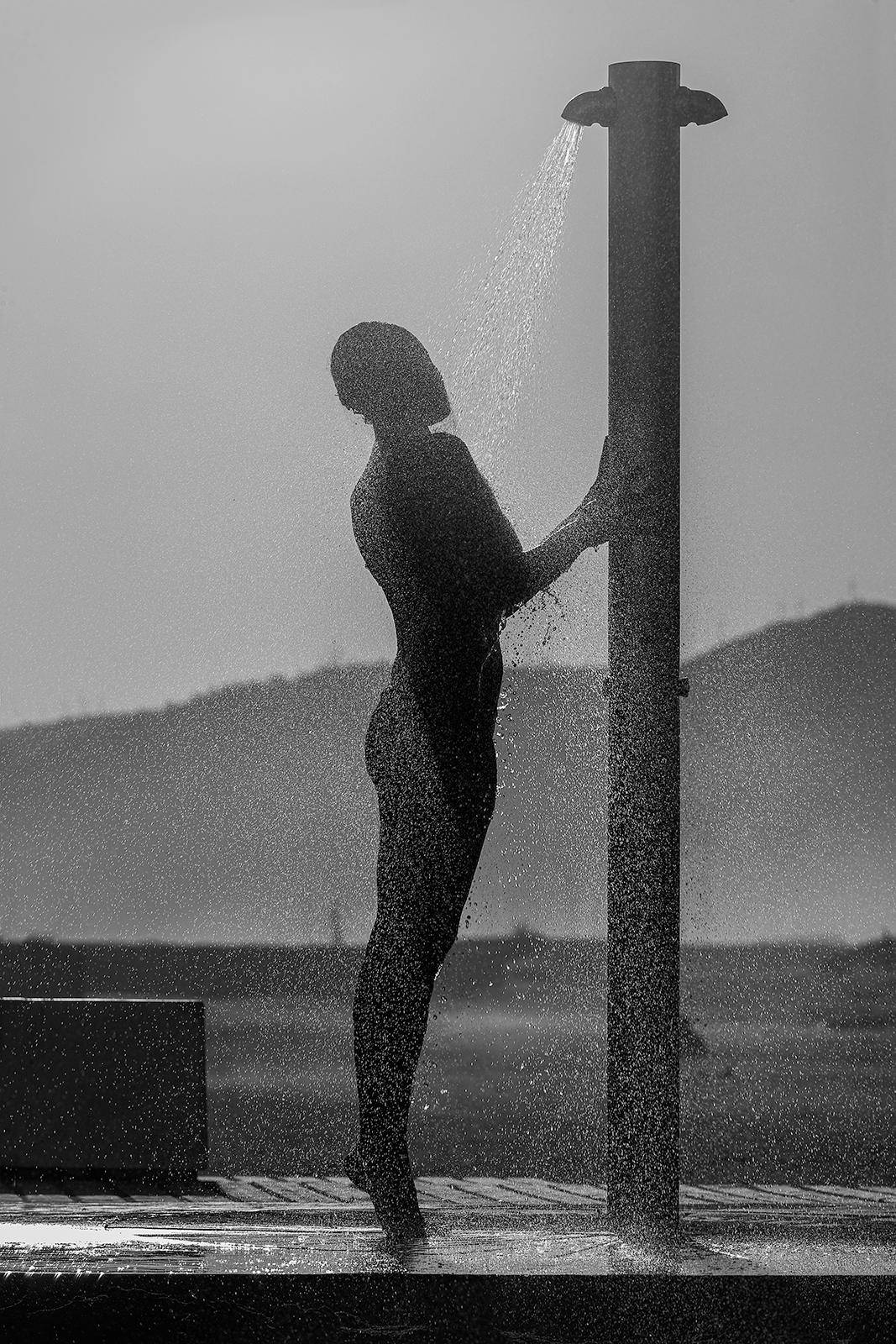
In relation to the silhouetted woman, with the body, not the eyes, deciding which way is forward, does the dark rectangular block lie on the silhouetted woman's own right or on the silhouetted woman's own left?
on the silhouetted woman's own left

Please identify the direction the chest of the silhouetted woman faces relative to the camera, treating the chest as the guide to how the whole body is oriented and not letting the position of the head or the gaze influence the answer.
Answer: to the viewer's right
